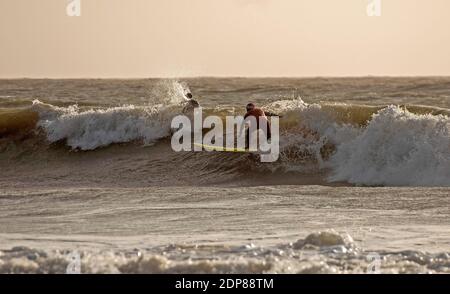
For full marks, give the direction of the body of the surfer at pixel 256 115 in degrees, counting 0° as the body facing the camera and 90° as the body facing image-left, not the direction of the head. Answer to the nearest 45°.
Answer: approximately 45°

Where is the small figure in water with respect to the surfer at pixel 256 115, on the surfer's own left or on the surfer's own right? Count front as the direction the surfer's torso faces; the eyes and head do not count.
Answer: on the surfer's own right
